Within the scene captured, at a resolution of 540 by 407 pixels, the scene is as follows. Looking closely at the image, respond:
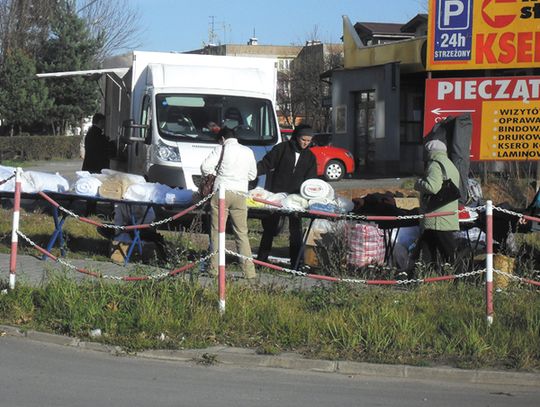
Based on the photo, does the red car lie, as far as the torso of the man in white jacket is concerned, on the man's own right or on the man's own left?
on the man's own right

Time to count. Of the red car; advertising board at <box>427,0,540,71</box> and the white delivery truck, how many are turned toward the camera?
2

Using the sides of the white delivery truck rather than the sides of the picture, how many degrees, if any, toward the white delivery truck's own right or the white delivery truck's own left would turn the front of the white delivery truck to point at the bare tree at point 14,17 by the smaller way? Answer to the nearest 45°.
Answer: approximately 180°

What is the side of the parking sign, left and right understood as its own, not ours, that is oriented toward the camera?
front

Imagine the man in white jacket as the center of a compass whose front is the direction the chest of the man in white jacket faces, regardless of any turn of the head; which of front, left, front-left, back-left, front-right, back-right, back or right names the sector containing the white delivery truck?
front-right

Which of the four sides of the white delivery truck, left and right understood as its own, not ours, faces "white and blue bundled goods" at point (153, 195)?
front

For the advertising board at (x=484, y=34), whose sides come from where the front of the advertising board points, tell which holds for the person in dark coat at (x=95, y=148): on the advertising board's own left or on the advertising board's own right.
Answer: on the advertising board's own right

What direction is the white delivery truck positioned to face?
toward the camera

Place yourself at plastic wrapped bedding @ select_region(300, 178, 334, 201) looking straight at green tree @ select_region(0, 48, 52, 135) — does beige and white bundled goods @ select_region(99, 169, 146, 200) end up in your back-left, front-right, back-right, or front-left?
front-left

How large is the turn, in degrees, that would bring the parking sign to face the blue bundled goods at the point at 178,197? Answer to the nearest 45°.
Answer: approximately 45° to its right

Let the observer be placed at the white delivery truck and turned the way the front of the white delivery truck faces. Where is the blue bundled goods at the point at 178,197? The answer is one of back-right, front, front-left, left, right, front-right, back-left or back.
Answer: front

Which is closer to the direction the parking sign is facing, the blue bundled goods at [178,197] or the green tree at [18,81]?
the blue bundled goods

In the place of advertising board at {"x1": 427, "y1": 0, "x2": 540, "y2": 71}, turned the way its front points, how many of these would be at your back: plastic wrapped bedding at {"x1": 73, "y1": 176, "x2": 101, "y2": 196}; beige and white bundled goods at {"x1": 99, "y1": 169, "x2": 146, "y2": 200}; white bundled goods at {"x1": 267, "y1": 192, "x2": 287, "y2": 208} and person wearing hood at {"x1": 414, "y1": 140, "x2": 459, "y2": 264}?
0

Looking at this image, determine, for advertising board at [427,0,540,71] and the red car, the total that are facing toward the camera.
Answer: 1

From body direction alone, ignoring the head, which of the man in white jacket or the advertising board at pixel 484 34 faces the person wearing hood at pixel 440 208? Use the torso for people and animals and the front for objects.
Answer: the advertising board

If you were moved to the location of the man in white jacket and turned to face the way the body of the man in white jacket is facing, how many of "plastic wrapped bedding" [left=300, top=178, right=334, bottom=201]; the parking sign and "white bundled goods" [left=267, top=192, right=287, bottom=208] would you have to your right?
3

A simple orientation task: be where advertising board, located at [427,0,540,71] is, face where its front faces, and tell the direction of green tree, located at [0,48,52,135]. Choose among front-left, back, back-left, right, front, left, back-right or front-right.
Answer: back-right

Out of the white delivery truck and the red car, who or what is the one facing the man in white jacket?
the white delivery truck

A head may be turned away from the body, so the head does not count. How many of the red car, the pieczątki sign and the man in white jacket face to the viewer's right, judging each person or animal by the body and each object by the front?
1

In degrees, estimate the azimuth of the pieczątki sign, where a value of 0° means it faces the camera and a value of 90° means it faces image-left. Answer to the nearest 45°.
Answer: approximately 0°

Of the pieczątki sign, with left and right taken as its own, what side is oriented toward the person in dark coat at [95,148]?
right
